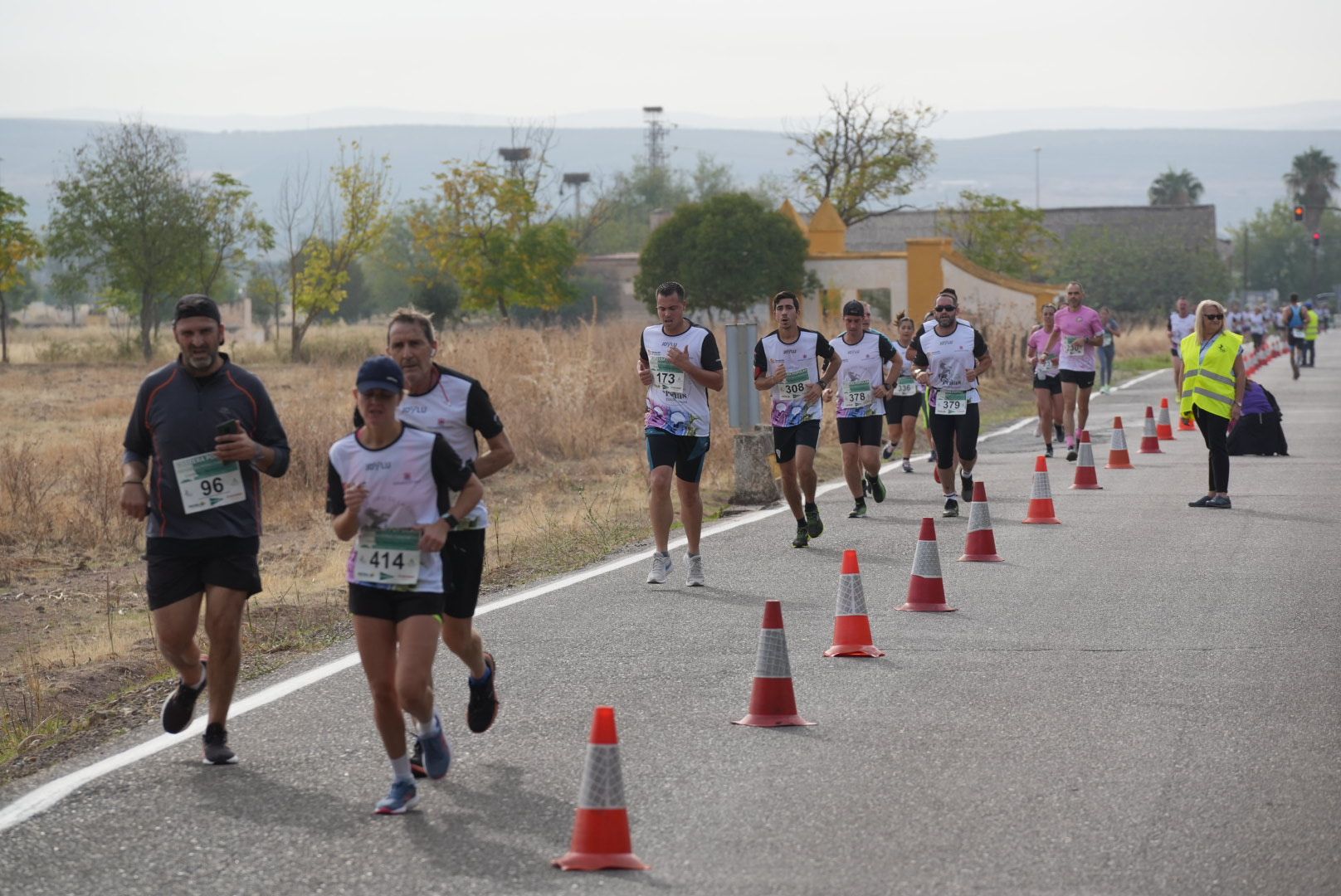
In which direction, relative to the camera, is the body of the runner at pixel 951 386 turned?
toward the camera

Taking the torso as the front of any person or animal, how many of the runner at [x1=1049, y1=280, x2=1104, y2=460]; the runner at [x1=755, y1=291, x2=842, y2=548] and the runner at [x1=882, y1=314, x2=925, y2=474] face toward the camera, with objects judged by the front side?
3

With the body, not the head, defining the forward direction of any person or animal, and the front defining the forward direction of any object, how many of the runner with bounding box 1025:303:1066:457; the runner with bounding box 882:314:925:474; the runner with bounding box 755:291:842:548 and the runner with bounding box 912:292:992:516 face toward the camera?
4

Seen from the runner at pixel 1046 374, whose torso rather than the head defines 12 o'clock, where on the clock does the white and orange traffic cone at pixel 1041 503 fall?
The white and orange traffic cone is roughly at 12 o'clock from the runner.

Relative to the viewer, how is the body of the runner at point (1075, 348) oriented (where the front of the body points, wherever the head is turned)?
toward the camera

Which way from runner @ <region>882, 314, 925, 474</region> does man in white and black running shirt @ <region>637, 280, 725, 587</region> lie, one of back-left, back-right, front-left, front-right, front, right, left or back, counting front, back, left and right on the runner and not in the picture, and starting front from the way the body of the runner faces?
front

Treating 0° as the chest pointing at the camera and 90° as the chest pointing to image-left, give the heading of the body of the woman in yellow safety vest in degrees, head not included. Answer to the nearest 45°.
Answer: approximately 45°

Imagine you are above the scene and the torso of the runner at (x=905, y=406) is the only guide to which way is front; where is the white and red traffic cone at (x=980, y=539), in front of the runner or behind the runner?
in front

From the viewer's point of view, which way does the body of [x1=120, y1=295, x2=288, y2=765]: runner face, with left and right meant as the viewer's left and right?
facing the viewer

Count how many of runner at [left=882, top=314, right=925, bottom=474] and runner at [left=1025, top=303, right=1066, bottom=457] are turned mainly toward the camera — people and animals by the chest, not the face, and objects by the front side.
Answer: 2

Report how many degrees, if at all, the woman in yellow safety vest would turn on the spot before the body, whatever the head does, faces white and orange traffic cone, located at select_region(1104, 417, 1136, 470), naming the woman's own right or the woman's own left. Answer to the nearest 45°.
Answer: approximately 135° to the woman's own right

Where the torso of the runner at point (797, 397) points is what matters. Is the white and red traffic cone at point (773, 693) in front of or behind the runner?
in front

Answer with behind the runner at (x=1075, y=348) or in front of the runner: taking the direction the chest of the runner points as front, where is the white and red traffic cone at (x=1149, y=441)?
behind

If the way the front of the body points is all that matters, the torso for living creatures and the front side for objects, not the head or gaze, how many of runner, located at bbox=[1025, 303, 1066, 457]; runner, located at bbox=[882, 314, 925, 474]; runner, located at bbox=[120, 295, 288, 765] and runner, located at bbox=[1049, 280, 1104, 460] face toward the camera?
4
